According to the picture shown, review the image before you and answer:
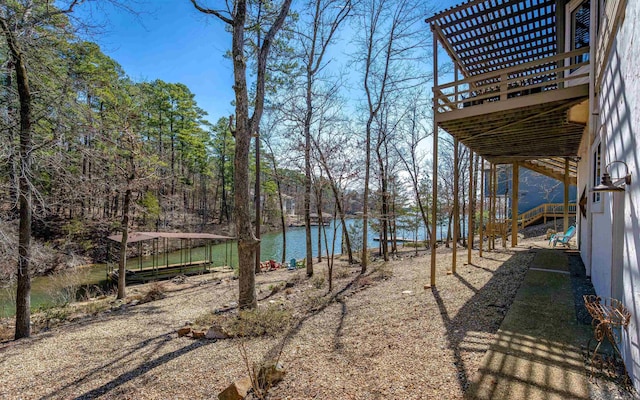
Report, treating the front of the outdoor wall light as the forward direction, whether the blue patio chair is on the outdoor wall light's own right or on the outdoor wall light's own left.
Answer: on the outdoor wall light's own right

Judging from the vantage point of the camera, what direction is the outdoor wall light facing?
facing to the left of the viewer

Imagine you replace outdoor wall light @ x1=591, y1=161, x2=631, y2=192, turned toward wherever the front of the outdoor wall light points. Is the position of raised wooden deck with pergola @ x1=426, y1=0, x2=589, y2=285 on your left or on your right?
on your right

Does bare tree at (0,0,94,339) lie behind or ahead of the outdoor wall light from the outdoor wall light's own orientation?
ahead

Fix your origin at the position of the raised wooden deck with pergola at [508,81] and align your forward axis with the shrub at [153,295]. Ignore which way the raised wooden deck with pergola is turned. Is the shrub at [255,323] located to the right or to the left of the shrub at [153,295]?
left

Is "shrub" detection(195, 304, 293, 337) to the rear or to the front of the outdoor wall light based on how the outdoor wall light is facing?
to the front

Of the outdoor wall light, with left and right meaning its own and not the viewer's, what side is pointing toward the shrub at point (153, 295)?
front
